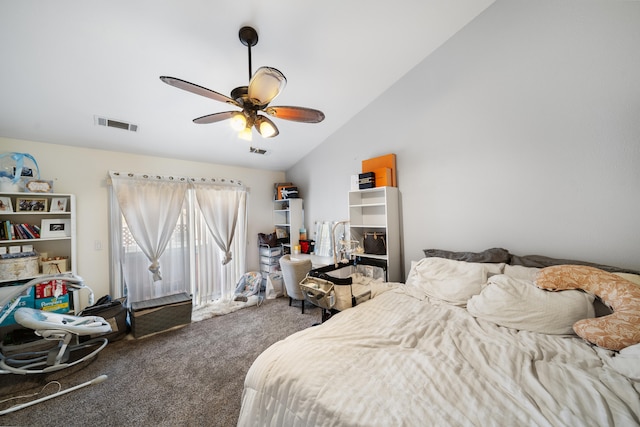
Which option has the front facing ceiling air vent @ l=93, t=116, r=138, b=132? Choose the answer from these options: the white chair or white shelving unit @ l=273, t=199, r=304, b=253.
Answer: the white shelving unit

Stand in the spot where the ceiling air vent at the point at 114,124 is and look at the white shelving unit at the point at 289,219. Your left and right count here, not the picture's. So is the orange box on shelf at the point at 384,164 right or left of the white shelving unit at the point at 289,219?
right

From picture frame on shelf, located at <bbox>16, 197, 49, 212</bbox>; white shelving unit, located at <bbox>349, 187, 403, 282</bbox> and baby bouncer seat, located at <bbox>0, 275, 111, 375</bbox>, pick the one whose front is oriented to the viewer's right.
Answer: the baby bouncer seat

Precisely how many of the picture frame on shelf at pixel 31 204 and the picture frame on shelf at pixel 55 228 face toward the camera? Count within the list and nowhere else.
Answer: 2

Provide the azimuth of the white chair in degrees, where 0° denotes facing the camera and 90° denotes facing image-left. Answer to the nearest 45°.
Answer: approximately 225°

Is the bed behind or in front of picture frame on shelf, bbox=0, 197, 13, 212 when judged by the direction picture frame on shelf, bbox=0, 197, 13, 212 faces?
in front

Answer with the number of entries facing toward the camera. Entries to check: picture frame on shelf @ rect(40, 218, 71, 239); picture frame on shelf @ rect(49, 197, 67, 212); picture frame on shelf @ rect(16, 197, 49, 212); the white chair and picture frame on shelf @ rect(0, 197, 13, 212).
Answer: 4

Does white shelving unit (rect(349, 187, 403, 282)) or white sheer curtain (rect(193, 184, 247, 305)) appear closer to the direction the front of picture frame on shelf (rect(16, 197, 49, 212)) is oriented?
the white shelving unit

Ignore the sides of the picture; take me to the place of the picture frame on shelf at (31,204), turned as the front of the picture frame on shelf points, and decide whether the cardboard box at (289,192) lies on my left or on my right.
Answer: on my left

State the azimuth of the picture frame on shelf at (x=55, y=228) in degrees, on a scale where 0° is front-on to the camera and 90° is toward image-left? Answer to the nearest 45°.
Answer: approximately 0°

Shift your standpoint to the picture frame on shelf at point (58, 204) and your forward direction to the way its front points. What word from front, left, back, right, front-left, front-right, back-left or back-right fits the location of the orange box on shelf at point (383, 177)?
front-left

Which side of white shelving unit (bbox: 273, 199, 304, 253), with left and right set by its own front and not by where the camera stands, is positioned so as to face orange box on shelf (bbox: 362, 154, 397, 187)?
left
